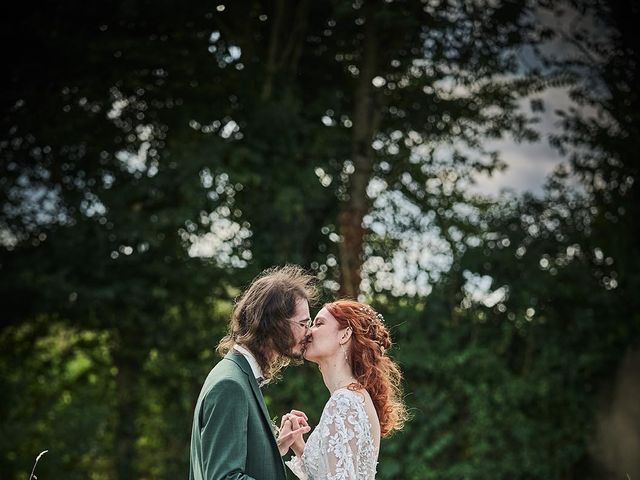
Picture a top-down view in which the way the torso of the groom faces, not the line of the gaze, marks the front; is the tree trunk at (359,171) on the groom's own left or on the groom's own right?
on the groom's own left

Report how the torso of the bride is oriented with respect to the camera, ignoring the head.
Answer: to the viewer's left

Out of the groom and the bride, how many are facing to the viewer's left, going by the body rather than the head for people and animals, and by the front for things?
1

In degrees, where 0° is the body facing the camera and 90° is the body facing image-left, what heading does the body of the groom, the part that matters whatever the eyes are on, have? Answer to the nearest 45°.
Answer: approximately 270°

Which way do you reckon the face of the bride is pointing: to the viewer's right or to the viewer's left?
to the viewer's left

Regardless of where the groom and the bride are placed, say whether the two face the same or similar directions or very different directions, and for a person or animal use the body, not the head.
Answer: very different directions

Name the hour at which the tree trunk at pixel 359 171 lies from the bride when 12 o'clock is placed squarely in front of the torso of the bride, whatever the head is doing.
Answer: The tree trunk is roughly at 3 o'clock from the bride.

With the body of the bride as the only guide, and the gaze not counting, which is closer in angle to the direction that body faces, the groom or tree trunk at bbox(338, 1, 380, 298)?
the groom

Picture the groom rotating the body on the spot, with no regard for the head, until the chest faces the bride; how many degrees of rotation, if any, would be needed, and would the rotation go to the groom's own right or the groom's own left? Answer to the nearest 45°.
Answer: approximately 45° to the groom's own left

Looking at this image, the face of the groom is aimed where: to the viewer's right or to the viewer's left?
to the viewer's right
